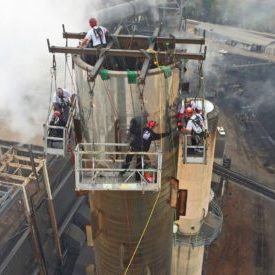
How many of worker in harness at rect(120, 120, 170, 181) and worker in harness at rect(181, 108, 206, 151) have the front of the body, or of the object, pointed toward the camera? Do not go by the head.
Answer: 0

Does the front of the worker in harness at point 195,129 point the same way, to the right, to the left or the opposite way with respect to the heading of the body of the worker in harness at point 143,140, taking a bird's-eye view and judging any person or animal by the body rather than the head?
to the left

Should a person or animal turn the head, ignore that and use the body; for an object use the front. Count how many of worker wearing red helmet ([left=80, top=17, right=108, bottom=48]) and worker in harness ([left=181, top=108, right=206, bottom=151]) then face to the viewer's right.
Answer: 0

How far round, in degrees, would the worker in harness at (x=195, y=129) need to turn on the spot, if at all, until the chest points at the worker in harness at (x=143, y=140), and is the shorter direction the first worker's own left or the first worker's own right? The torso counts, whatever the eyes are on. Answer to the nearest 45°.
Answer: approximately 90° to the first worker's own left

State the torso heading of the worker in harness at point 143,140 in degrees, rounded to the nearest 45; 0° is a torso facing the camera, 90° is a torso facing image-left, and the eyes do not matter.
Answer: approximately 225°

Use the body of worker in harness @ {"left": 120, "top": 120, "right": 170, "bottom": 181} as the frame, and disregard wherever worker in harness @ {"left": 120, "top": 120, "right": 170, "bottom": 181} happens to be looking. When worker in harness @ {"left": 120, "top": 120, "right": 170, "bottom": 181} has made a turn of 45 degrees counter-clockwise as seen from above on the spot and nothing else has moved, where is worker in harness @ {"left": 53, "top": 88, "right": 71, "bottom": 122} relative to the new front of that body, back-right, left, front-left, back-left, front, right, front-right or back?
front-left

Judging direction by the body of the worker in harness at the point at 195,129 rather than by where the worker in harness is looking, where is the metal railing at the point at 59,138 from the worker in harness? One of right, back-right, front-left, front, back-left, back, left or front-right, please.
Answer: front-left

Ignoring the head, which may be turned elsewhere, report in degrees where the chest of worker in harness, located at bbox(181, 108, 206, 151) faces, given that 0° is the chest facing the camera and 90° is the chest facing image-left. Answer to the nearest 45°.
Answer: approximately 135°
